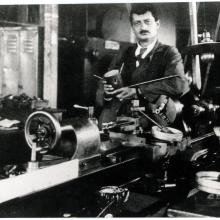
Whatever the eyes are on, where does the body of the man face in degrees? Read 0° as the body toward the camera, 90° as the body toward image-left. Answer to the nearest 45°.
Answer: approximately 45°

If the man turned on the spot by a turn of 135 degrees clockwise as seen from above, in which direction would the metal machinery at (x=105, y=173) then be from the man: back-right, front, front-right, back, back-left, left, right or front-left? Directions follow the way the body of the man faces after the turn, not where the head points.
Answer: back
